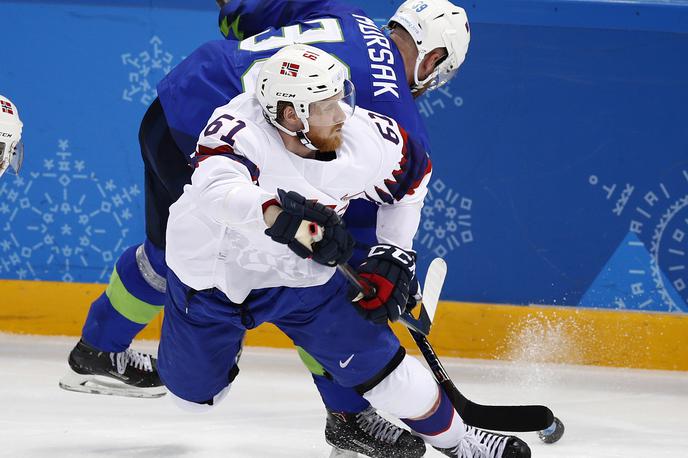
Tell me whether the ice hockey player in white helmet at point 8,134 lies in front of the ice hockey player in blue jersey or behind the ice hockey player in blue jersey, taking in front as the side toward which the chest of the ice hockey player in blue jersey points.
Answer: behind

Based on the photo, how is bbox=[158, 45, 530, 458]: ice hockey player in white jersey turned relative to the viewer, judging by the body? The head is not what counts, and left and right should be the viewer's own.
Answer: facing the viewer and to the right of the viewer

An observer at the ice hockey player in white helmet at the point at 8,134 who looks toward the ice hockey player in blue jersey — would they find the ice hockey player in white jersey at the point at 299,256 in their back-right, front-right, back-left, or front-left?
front-right

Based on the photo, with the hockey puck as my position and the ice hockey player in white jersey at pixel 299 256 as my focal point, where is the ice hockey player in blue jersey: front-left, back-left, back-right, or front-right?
front-right

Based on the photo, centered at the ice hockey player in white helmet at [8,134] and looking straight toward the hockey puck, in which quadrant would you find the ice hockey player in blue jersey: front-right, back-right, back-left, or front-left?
front-left

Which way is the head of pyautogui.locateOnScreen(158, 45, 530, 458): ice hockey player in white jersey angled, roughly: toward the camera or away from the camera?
toward the camera

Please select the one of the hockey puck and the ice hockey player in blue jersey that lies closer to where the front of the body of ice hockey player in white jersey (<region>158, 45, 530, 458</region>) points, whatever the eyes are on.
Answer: the hockey puck
